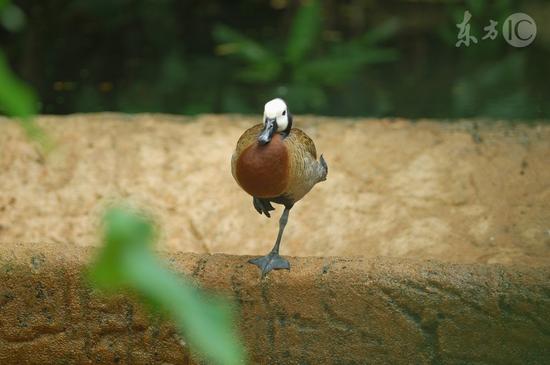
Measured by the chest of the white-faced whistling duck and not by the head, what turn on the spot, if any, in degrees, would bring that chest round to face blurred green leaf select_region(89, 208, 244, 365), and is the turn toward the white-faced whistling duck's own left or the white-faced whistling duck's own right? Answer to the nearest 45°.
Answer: approximately 45° to the white-faced whistling duck's own left

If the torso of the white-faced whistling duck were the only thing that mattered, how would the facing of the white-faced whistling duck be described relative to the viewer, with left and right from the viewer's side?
facing the viewer and to the left of the viewer

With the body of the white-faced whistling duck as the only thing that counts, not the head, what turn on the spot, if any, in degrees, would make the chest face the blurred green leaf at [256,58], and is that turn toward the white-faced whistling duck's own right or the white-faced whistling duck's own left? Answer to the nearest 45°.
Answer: approximately 135° to the white-faced whistling duck's own right

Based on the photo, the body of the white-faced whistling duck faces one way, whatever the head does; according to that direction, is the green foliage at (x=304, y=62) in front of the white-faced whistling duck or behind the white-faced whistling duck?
behind
